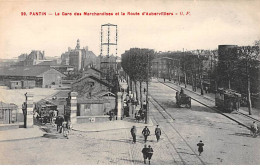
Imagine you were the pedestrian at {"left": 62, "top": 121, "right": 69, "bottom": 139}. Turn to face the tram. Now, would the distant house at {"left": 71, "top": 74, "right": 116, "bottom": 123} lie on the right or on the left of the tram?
left

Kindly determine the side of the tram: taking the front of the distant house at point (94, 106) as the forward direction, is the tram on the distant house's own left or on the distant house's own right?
on the distant house's own left

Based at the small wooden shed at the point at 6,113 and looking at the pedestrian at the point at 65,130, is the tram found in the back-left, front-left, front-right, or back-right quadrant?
front-left

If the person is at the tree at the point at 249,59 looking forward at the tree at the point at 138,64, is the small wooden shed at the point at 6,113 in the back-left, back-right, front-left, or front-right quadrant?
front-left

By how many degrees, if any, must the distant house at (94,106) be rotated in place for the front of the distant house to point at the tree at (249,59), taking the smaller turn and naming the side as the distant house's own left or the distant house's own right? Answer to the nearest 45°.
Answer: approximately 90° to the distant house's own left

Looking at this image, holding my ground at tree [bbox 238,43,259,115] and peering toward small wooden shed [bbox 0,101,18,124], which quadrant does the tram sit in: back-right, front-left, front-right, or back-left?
front-right

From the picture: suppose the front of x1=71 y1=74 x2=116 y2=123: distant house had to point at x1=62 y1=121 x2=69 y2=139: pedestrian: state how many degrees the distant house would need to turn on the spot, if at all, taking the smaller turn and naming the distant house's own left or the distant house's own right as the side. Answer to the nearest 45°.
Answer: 0° — it already faces them

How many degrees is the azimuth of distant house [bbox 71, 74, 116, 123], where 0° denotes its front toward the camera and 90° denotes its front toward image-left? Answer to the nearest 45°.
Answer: approximately 0°
